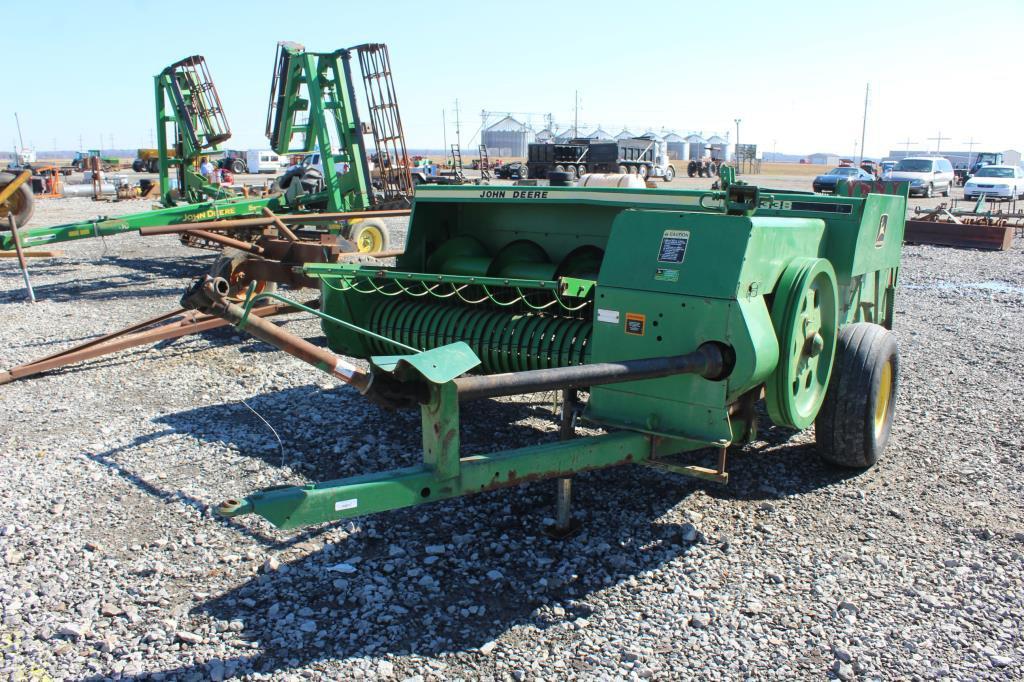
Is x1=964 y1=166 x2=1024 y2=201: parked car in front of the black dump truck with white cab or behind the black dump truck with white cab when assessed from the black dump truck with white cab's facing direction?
in front

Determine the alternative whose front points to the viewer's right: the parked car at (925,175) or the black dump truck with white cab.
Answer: the black dump truck with white cab

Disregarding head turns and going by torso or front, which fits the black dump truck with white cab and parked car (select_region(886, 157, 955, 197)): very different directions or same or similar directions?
very different directions

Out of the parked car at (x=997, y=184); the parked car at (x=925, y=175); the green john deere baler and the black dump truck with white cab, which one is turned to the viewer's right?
the black dump truck with white cab

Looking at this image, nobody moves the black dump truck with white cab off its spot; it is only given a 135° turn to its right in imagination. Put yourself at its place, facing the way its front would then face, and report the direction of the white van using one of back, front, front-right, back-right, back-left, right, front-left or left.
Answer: right

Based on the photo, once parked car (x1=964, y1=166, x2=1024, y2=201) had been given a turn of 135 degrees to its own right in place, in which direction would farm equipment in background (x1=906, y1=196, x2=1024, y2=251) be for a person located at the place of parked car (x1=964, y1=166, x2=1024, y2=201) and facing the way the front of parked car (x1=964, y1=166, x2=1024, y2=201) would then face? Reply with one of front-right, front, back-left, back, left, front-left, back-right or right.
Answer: back

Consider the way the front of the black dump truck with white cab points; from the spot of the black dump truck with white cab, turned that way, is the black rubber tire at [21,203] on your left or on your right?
on your right

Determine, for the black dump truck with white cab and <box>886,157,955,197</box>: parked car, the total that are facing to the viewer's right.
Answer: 1

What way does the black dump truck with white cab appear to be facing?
to the viewer's right

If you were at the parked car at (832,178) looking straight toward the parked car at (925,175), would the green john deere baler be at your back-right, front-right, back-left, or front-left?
back-right

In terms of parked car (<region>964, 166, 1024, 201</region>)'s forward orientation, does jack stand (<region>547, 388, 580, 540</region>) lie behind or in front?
in front
